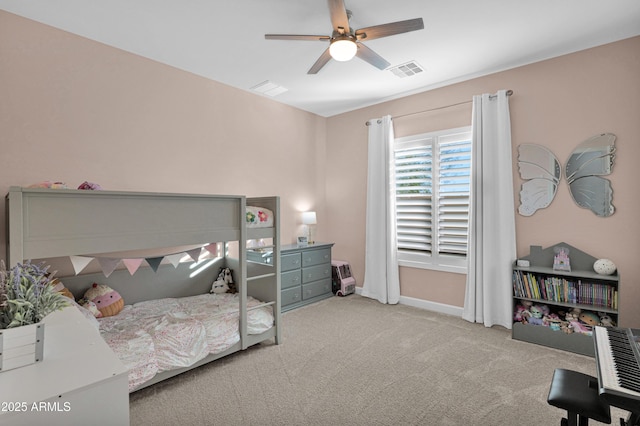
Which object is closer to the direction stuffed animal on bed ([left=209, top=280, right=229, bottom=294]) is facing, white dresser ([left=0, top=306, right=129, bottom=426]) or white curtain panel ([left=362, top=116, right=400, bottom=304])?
the white dresser

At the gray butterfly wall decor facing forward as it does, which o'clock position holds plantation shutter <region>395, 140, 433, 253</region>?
The plantation shutter is roughly at 3 o'clock from the gray butterfly wall decor.

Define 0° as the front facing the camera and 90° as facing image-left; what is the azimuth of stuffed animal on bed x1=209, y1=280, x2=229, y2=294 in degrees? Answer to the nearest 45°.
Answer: approximately 0°

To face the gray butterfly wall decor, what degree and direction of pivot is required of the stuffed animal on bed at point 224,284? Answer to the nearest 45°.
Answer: approximately 45° to its left

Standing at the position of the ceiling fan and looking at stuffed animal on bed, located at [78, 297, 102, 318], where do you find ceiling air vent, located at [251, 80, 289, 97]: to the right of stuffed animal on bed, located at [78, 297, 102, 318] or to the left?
right

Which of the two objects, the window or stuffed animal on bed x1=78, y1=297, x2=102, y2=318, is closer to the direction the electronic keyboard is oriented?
the stuffed animal on bed

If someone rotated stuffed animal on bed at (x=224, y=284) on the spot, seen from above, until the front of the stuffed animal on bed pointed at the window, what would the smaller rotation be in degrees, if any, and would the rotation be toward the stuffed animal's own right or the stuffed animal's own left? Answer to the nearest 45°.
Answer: approximately 90° to the stuffed animal's own left

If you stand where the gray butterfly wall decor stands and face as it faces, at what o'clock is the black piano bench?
The black piano bench is roughly at 12 o'clock from the gray butterfly wall decor.

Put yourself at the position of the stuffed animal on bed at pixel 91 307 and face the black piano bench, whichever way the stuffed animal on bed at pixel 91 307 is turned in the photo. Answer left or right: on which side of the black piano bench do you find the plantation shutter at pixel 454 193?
left

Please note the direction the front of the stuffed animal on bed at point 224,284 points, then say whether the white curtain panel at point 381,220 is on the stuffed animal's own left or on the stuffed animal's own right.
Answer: on the stuffed animal's own left

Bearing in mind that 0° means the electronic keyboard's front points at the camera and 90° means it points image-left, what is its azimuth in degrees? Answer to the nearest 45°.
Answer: approximately 90°

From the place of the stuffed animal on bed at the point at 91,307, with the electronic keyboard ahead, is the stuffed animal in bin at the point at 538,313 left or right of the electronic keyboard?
left

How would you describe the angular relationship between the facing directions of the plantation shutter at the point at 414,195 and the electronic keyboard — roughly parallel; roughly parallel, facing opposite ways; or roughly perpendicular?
roughly perpendicular
